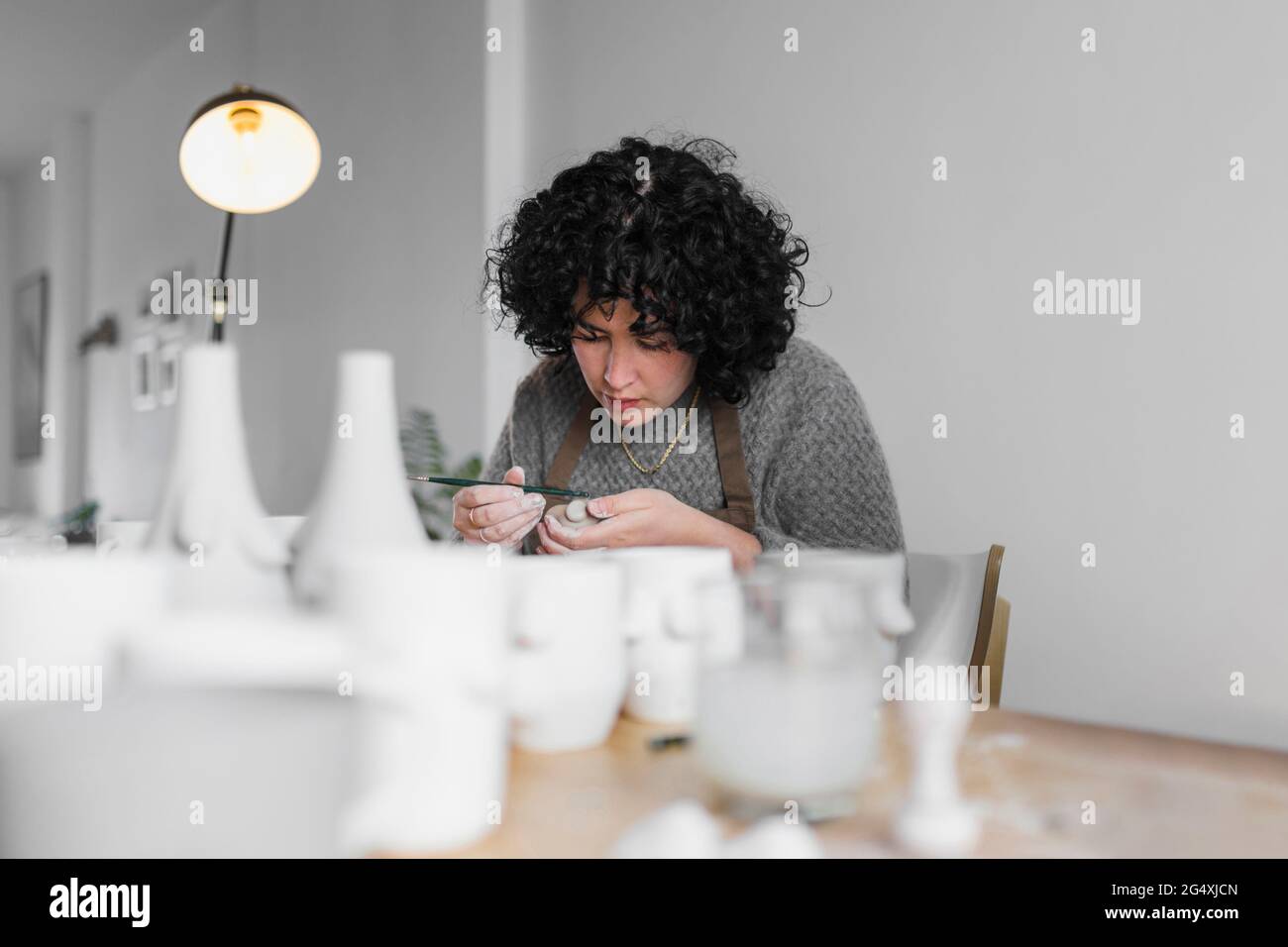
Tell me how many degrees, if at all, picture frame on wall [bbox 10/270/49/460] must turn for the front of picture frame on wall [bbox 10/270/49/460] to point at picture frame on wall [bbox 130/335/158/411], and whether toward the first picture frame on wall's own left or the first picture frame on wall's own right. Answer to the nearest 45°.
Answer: approximately 45° to the first picture frame on wall's own left
